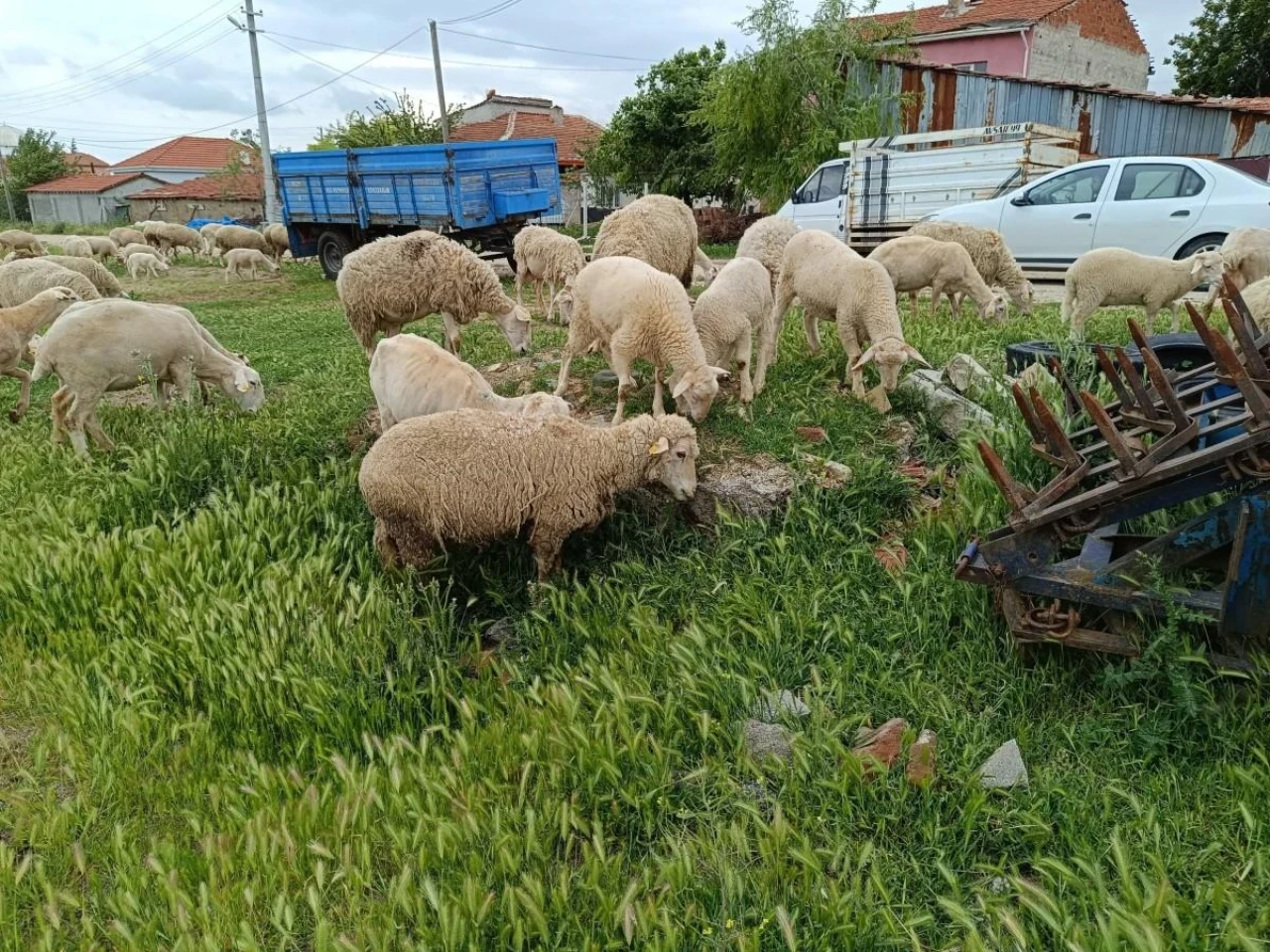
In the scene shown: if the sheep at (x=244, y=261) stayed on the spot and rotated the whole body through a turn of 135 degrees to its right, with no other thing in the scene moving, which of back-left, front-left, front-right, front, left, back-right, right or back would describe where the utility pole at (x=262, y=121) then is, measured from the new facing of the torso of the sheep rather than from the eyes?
back-right

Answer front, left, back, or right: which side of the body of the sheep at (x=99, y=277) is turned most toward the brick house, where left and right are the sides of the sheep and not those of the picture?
front

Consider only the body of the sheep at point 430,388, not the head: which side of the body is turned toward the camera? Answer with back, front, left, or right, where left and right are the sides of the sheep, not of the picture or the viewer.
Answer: right

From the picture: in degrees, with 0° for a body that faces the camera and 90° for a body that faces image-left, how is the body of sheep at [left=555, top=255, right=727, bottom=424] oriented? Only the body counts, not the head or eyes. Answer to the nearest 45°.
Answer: approximately 315°

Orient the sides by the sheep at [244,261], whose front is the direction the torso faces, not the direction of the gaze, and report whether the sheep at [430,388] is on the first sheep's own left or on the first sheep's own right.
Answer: on the first sheep's own right

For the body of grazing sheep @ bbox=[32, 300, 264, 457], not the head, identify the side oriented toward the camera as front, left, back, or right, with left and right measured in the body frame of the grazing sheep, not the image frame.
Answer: right

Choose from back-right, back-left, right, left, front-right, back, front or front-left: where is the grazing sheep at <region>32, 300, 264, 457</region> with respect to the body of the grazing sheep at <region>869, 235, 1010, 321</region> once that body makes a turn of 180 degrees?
front-left

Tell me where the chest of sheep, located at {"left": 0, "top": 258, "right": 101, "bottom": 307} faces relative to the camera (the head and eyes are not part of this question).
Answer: to the viewer's right

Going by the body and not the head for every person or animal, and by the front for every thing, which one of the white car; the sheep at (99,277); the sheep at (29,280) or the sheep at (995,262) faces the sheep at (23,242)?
the white car

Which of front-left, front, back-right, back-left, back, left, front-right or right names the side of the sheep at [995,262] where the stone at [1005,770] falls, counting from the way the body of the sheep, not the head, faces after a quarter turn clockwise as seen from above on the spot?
front

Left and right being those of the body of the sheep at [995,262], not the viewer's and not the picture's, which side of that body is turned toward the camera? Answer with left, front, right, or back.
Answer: right

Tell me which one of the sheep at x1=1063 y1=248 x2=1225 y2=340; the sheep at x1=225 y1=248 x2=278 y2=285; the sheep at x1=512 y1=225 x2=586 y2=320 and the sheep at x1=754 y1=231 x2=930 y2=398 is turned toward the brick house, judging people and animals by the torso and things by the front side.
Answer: the sheep at x1=225 y1=248 x2=278 y2=285

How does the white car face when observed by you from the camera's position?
facing to the left of the viewer

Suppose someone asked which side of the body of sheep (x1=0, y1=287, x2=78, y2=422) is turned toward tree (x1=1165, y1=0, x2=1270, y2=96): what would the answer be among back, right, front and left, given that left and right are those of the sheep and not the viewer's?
front
